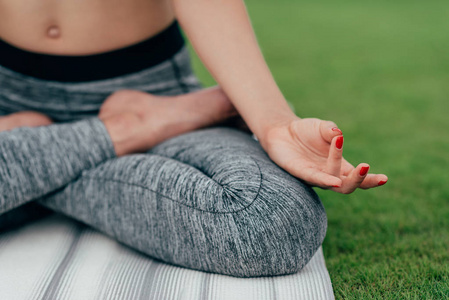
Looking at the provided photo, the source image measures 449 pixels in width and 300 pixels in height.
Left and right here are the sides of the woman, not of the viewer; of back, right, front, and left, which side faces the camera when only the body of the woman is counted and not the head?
front
